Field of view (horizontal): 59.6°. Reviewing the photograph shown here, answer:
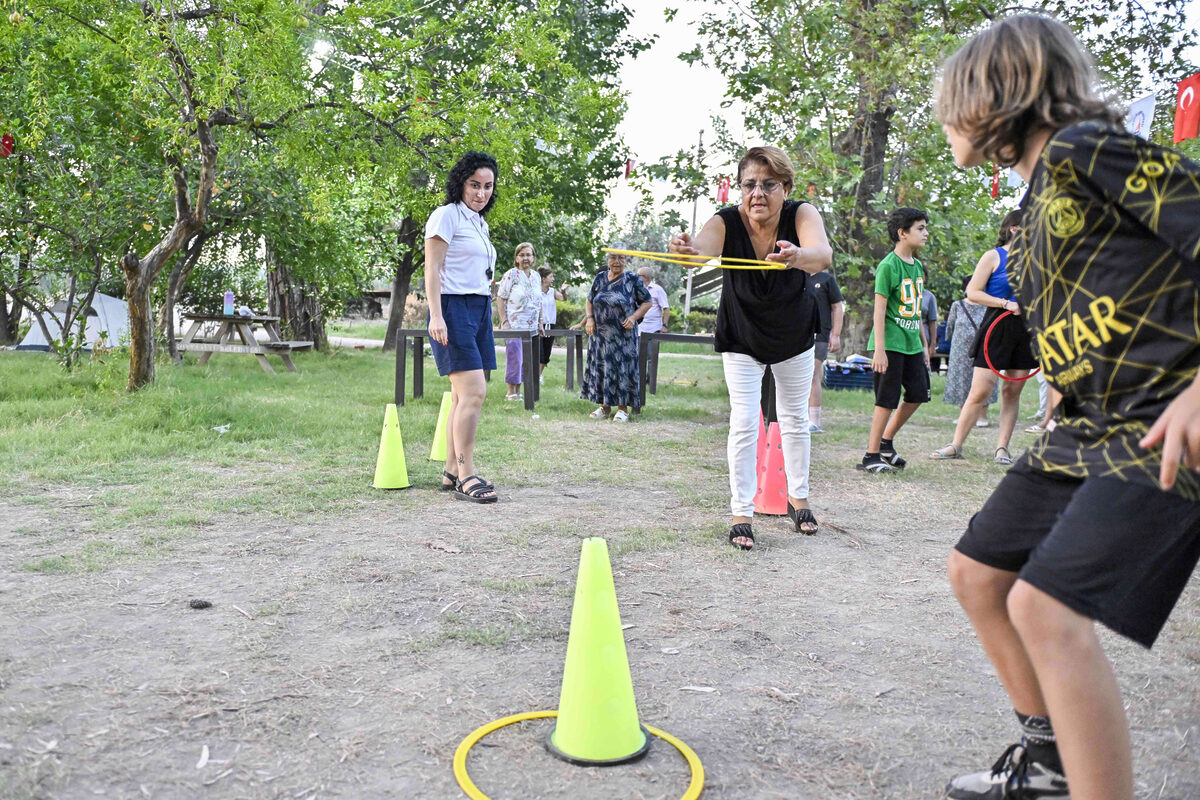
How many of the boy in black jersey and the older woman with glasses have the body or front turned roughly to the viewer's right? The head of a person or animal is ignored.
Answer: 0

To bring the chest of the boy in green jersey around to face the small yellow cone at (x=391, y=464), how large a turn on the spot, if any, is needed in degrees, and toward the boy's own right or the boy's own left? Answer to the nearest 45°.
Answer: approximately 90° to the boy's own right

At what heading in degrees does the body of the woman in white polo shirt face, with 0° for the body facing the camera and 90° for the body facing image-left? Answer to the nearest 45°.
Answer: approximately 315°

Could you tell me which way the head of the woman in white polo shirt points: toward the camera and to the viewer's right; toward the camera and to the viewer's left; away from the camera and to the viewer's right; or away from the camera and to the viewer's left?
toward the camera and to the viewer's right

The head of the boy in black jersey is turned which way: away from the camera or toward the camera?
away from the camera

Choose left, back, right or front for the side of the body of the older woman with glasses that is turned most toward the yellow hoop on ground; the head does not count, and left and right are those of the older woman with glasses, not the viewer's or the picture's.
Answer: front

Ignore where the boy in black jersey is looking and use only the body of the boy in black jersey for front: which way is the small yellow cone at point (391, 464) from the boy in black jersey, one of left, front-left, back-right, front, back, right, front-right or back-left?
right

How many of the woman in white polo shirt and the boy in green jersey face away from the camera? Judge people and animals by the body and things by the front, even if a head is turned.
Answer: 0

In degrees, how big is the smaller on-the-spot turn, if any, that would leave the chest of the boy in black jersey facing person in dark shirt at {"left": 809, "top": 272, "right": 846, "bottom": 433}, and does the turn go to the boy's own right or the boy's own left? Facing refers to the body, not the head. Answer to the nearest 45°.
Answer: approximately 135° to the boy's own right

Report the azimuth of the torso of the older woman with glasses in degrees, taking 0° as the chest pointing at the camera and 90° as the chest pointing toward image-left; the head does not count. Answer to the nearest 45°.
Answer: approximately 0°

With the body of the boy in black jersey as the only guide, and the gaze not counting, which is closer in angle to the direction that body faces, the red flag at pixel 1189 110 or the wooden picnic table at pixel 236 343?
the wooden picnic table

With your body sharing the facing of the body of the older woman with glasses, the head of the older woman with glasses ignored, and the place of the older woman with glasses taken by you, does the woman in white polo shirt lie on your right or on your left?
on your right
